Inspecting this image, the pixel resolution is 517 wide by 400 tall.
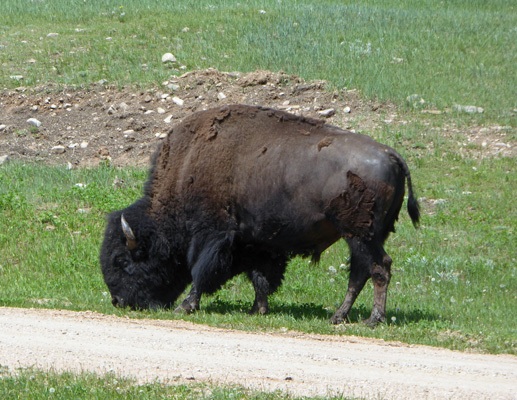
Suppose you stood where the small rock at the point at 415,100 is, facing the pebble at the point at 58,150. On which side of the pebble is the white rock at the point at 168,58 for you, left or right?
right

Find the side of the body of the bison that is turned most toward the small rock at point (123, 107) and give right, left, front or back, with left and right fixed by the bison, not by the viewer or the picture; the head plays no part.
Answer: right

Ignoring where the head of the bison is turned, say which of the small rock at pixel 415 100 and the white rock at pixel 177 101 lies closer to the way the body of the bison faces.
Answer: the white rock

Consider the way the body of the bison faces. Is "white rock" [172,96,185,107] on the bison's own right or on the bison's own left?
on the bison's own right

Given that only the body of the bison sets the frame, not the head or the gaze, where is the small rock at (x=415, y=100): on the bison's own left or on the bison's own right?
on the bison's own right

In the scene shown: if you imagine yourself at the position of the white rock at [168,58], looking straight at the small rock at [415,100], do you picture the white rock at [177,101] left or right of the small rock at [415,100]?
right

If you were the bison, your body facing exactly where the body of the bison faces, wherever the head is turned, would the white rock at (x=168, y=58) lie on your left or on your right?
on your right

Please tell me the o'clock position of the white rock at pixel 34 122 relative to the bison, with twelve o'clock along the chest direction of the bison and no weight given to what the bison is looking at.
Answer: The white rock is roughly at 2 o'clock from the bison.

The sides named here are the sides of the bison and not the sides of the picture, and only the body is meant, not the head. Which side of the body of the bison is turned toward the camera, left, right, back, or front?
left
